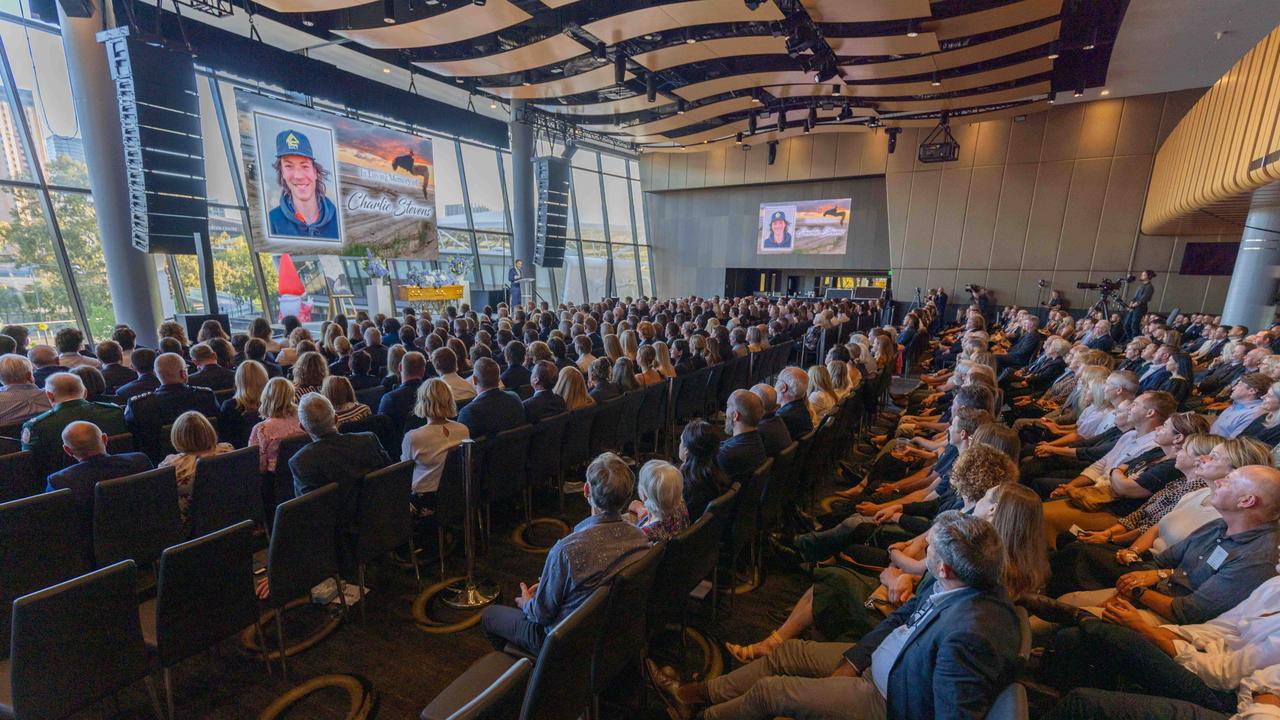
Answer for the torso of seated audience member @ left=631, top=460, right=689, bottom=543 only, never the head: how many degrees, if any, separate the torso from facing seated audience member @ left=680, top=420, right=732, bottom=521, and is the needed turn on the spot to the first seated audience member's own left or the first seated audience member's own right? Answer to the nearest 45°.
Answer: approximately 90° to the first seated audience member's own right

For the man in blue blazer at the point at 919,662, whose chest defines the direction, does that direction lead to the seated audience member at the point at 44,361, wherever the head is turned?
yes

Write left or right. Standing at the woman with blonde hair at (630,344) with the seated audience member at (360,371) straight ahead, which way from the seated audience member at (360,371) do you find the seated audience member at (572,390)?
left

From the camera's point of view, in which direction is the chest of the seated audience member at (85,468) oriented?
away from the camera

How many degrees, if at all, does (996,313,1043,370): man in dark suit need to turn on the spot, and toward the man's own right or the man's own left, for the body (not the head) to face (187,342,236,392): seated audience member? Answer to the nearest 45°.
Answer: approximately 45° to the man's own left

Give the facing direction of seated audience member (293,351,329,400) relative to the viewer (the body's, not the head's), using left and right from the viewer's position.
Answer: facing away from the viewer

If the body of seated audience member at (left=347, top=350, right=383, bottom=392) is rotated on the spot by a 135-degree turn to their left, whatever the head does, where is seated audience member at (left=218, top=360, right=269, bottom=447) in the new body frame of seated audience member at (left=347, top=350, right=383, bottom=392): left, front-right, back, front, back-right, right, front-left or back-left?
front

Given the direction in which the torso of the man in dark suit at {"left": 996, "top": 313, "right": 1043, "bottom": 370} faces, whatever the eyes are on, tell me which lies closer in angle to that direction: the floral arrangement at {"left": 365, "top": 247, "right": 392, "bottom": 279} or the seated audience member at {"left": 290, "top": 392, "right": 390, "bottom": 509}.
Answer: the floral arrangement

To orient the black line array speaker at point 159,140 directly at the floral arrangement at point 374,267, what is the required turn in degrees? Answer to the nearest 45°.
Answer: approximately 90° to its left

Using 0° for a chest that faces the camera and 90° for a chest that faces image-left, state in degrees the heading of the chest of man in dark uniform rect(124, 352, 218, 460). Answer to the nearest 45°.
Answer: approximately 180°

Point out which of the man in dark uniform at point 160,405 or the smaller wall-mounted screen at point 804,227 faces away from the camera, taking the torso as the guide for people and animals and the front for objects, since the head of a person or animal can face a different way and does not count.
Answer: the man in dark uniform
